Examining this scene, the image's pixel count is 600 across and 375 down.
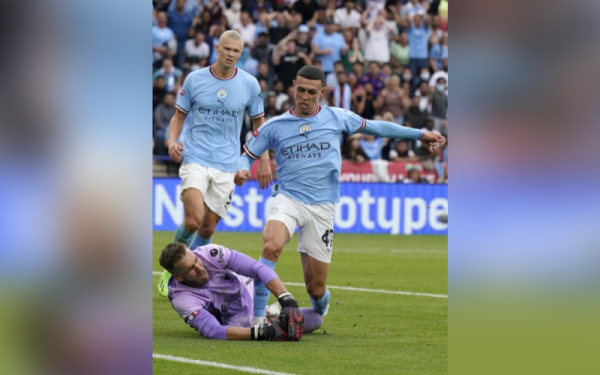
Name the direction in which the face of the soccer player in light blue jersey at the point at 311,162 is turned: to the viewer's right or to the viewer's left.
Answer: to the viewer's left

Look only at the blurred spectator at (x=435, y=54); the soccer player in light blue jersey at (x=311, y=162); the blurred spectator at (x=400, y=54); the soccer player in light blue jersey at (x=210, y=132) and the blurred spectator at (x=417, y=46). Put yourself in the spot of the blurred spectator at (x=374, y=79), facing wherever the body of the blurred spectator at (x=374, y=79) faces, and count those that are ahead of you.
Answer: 2

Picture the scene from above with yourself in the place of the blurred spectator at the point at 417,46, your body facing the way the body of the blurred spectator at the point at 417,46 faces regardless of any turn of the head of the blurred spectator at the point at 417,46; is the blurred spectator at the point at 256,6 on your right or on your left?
on your right

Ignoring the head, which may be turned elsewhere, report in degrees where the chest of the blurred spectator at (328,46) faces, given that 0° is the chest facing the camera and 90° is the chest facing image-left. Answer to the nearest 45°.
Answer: approximately 0°

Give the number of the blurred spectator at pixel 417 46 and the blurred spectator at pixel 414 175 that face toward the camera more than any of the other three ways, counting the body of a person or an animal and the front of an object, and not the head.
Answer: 2

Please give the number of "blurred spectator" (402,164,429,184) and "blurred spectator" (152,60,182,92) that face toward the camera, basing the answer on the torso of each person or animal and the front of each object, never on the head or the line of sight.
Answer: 2

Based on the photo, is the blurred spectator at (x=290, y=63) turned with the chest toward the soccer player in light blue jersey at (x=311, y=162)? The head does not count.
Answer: yes

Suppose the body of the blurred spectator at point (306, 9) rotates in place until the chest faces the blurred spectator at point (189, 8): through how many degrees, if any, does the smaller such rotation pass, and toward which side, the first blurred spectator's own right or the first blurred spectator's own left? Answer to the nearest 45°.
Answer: approximately 90° to the first blurred spectator's own right

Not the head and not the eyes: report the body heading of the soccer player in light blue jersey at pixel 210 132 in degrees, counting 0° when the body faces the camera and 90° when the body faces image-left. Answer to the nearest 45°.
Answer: approximately 0°
